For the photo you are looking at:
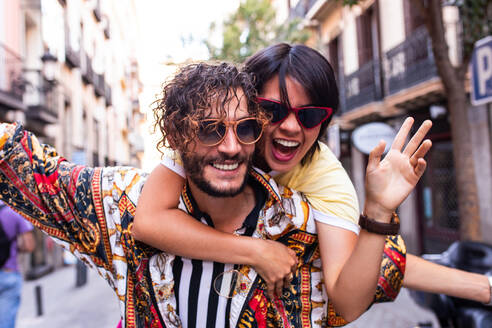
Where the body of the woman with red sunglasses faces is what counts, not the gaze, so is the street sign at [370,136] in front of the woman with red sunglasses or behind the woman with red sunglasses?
behind

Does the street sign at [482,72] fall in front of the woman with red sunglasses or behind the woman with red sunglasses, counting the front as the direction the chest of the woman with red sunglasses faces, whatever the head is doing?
behind

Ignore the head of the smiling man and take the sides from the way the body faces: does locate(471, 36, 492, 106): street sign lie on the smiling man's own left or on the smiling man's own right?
on the smiling man's own left

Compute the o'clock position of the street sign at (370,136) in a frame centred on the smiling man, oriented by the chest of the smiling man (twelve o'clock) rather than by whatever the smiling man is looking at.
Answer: The street sign is roughly at 7 o'clock from the smiling man.

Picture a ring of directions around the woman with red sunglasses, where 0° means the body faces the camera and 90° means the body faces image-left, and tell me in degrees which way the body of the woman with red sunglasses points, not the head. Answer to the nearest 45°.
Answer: approximately 0°

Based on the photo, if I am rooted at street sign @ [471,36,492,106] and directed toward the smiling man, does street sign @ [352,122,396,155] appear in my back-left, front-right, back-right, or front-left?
back-right

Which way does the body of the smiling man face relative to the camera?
toward the camera
